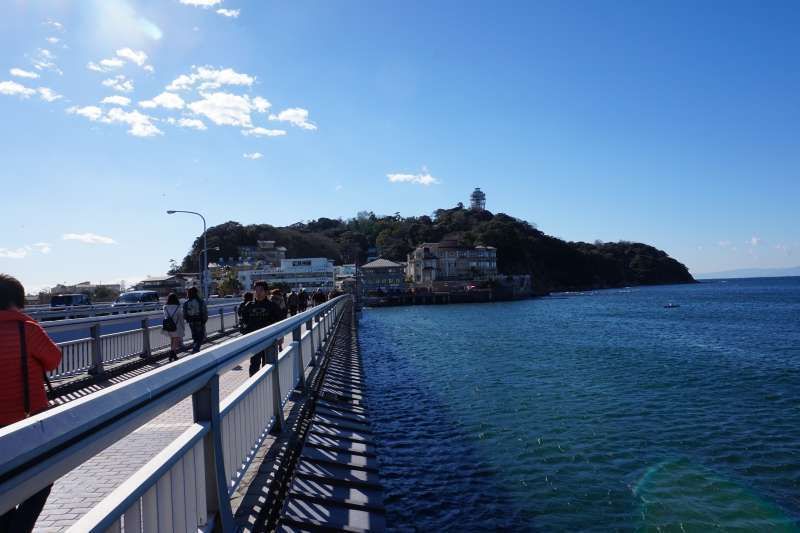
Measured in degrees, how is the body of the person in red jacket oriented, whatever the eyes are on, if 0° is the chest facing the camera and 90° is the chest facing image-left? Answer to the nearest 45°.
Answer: approximately 180°

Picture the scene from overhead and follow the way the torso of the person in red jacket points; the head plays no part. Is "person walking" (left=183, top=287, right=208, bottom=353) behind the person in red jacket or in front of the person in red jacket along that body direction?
in front

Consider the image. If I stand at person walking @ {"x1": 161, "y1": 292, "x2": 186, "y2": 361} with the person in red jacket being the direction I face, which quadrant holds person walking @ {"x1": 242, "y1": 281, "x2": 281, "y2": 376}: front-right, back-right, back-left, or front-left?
front-left

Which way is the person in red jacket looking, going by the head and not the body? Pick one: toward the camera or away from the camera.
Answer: away from the camera

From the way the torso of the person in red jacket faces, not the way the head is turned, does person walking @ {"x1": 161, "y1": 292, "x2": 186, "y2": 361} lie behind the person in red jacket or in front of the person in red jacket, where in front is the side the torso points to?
in front

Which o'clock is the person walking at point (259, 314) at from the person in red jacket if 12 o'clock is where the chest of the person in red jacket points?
The person walking is roughly at 1 o'clock from the person in red jacket.

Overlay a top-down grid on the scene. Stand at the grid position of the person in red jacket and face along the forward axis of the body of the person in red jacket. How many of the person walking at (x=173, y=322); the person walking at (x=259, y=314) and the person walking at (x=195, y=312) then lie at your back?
0
